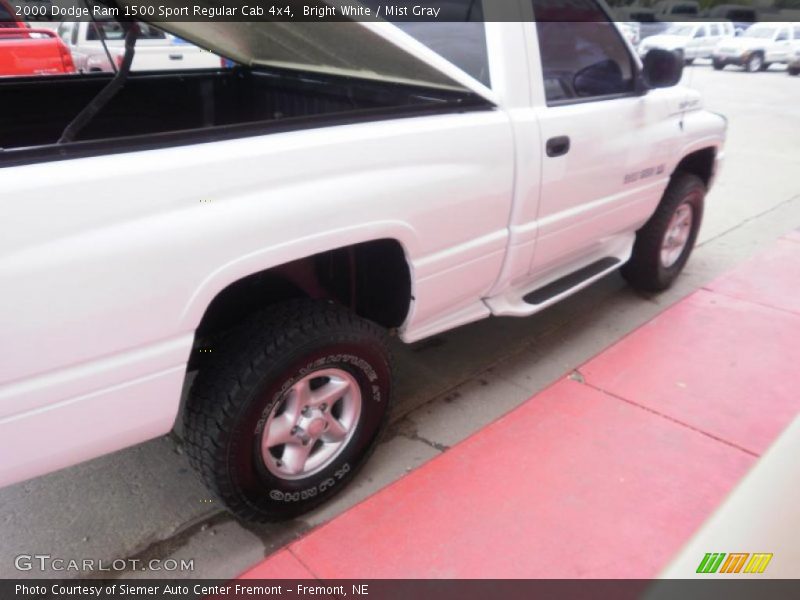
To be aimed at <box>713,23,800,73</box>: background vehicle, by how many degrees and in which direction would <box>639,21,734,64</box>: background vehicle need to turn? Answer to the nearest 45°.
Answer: approximately 90° to its left

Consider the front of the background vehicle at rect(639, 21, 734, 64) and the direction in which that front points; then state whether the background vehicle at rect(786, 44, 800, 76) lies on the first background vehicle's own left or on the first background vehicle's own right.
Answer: on the first background vehicle's own left

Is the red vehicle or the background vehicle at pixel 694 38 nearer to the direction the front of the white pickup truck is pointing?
the background vehicle

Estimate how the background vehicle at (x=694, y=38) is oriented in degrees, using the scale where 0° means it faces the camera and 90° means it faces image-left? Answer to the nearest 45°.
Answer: approximately 45°

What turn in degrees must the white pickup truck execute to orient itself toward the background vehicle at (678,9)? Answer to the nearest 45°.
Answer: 0° — it already faces it

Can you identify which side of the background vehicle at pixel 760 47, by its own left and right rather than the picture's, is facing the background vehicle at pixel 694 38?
right

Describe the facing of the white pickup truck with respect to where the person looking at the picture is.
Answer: facing away from the viewer and to the right of the viewer

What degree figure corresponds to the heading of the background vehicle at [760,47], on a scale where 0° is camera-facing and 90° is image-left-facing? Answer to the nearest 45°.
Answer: approximately 45°
